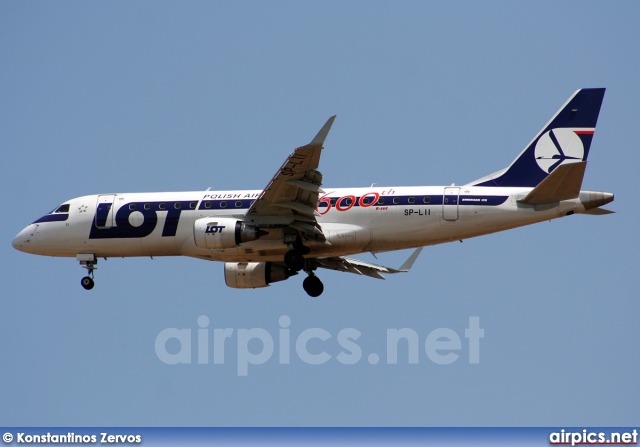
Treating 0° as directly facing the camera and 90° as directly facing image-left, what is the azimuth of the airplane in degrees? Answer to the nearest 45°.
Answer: approximately 90°
